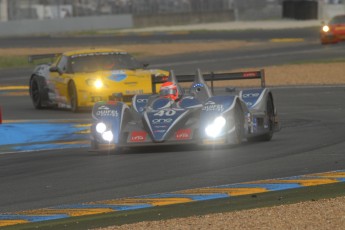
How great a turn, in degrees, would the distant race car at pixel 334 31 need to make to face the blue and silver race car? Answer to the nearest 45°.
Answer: approximately 45° to its left

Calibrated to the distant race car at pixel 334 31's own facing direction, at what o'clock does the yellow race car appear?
The yellow race car is roughly at 11 o'clock from the distant race car.

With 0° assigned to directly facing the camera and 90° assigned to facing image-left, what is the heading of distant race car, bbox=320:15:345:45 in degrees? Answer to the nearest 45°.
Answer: approximately 45°

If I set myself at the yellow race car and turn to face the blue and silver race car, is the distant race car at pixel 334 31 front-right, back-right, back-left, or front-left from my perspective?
back-left
